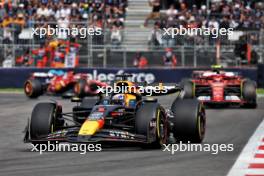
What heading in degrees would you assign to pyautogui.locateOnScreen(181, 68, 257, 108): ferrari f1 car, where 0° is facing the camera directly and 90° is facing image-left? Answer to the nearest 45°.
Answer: approximately 0°

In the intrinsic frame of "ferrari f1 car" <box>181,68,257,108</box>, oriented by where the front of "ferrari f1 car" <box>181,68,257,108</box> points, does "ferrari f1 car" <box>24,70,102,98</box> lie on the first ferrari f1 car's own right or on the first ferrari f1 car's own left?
on the first ferrari f1 car's own right

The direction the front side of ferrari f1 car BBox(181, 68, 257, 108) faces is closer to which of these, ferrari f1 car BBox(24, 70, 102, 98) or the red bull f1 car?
the red bull f1 car

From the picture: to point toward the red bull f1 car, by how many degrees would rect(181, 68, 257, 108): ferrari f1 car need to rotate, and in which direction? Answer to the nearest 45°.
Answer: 0° — it already faces it
